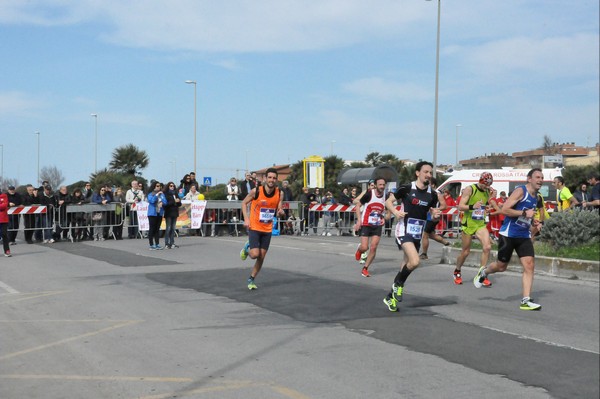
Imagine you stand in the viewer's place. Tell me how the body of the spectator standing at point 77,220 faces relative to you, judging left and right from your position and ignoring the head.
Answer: facing the viewer

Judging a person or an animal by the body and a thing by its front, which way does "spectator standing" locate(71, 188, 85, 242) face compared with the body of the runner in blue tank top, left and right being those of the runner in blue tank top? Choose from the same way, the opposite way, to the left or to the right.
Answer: the same way

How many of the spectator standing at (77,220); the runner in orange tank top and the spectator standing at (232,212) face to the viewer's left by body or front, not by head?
0

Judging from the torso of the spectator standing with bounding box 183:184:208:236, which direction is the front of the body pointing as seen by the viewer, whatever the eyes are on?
toward the camera

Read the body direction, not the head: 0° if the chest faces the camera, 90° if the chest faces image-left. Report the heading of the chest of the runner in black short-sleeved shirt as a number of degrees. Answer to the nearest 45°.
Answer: approximately 315°

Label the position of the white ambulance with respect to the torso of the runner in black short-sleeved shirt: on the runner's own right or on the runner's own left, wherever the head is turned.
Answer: on the runner's own left

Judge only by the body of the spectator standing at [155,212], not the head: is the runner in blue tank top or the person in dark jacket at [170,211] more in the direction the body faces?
the runner in blue tank top

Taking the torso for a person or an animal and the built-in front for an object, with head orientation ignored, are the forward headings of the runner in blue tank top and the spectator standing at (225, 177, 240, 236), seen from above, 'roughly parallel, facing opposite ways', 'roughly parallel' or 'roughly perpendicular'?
roughly parallel

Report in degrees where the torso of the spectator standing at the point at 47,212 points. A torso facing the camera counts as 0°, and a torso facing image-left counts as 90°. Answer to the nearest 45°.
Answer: approximately 315°

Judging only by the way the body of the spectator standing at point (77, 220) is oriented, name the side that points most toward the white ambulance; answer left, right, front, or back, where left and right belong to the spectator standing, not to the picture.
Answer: left

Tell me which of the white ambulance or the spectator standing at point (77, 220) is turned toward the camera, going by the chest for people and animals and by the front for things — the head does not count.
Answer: the spectator standing

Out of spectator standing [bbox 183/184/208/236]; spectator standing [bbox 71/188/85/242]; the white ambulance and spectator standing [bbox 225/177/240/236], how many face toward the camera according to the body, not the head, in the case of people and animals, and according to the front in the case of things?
3

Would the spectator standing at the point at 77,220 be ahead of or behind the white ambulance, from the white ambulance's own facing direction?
ahead

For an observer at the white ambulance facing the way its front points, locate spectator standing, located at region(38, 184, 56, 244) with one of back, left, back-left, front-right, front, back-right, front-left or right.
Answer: front-left
